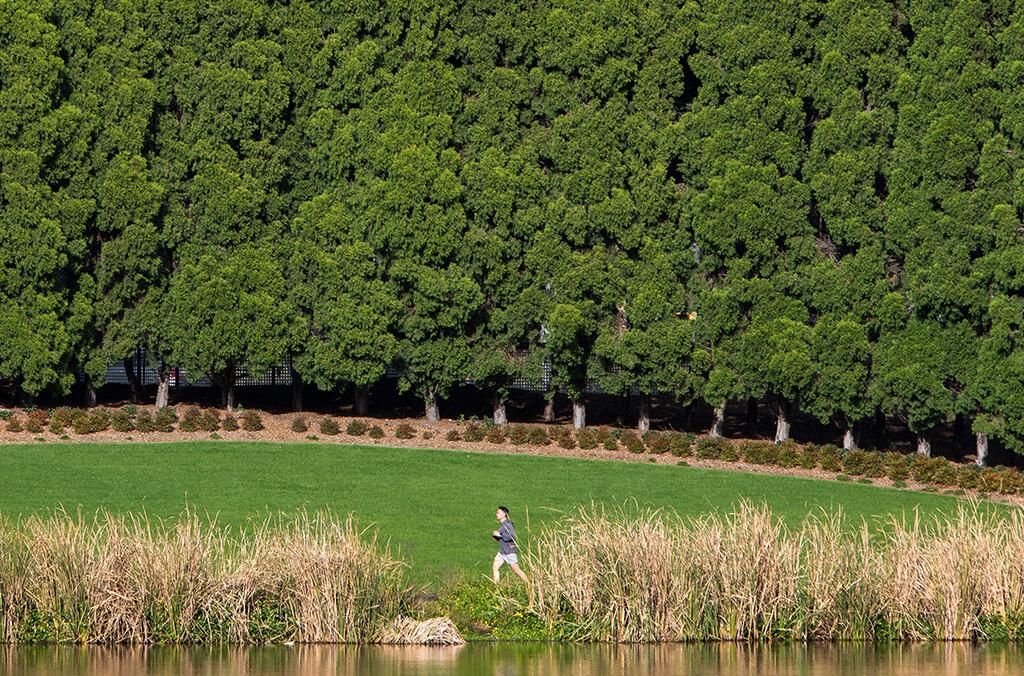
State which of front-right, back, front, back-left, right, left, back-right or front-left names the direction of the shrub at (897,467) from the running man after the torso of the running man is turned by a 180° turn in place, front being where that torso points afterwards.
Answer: front-left

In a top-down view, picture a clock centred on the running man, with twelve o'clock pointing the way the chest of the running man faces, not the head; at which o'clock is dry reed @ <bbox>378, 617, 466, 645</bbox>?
The dry reed is roughly at 10 o'clock from the running man.

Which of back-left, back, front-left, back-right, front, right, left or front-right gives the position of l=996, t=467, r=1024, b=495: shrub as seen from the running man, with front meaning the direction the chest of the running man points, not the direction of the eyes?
back-right

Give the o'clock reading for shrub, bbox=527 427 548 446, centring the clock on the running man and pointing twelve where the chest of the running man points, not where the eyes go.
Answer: The shrub is roughly at 3 o'clock from the running man.

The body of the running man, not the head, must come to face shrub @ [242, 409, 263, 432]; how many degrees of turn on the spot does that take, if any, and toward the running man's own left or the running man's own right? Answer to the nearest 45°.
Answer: approximately 45° to the running man's own right

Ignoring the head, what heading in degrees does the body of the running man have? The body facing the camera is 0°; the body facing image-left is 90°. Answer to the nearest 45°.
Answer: approximately 90°

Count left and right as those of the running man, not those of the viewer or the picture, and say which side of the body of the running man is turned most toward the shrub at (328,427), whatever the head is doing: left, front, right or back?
right

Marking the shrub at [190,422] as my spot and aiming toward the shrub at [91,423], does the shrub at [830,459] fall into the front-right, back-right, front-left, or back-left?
back-left

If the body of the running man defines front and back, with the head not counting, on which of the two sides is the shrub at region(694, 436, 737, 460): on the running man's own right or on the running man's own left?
on the running man's own right

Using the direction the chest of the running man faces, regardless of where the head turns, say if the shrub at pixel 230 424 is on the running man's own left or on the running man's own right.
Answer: on the running man's own right
